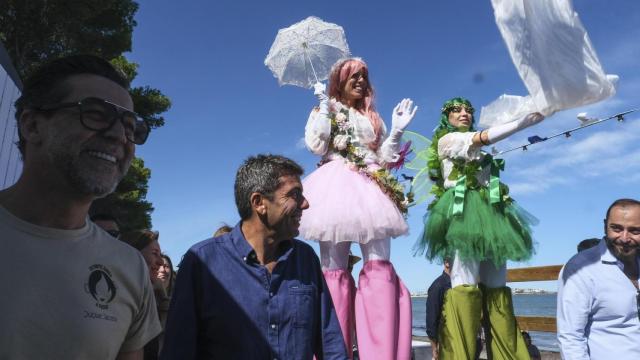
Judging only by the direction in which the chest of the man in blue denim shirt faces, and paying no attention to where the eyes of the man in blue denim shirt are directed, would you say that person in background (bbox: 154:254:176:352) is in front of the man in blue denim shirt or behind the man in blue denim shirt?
behind

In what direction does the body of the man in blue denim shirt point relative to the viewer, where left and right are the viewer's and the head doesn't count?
facing the viewer and to the right of the viewer

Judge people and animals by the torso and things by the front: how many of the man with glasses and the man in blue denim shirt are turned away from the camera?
0

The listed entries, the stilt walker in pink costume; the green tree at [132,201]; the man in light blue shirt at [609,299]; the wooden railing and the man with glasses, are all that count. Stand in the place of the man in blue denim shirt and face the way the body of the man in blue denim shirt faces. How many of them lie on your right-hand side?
1

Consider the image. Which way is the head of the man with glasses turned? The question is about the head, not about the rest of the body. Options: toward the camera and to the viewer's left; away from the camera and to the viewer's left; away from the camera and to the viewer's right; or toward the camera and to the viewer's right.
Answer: toward the camera and to the viewer's right

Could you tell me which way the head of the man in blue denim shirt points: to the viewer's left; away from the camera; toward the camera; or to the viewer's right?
to the viewer's right

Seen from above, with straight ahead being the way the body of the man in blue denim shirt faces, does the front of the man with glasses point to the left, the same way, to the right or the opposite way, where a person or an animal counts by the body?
the same way

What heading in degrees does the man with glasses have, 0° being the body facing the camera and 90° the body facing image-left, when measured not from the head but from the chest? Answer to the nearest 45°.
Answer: approximately 315°

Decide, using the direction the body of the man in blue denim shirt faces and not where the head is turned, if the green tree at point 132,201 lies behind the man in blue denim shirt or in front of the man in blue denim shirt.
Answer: behind

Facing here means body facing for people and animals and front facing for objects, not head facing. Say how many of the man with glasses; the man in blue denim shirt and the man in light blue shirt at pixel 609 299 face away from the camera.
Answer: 0

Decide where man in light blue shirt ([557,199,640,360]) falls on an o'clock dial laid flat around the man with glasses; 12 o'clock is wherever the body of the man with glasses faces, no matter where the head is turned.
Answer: The man in light blue shirt is roughly at 10 o'clock from the man with glasses.

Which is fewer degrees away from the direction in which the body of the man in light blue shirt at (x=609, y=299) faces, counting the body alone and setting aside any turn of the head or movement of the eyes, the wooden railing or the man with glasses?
the man with glasses

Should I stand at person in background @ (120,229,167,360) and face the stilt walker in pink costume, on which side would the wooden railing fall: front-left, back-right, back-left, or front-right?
front-left
